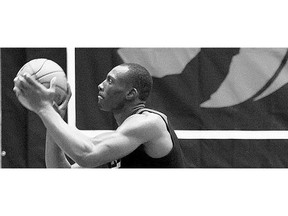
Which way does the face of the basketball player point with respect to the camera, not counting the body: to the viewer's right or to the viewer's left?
to the viewer's left

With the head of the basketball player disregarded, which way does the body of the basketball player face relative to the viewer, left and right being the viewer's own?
facing to the left of the viewer

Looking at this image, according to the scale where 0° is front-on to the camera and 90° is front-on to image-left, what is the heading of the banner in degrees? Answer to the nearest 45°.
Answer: approximately 0°

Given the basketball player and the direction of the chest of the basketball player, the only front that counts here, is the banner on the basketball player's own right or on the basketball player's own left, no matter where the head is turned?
on the basketball player's own right

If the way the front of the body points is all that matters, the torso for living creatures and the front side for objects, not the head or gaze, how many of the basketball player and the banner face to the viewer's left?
1

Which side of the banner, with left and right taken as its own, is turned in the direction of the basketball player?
front

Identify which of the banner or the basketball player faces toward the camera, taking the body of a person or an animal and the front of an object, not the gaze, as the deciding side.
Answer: the banner

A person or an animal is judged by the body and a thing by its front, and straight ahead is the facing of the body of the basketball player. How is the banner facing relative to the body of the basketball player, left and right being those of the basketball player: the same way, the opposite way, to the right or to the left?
to the left
